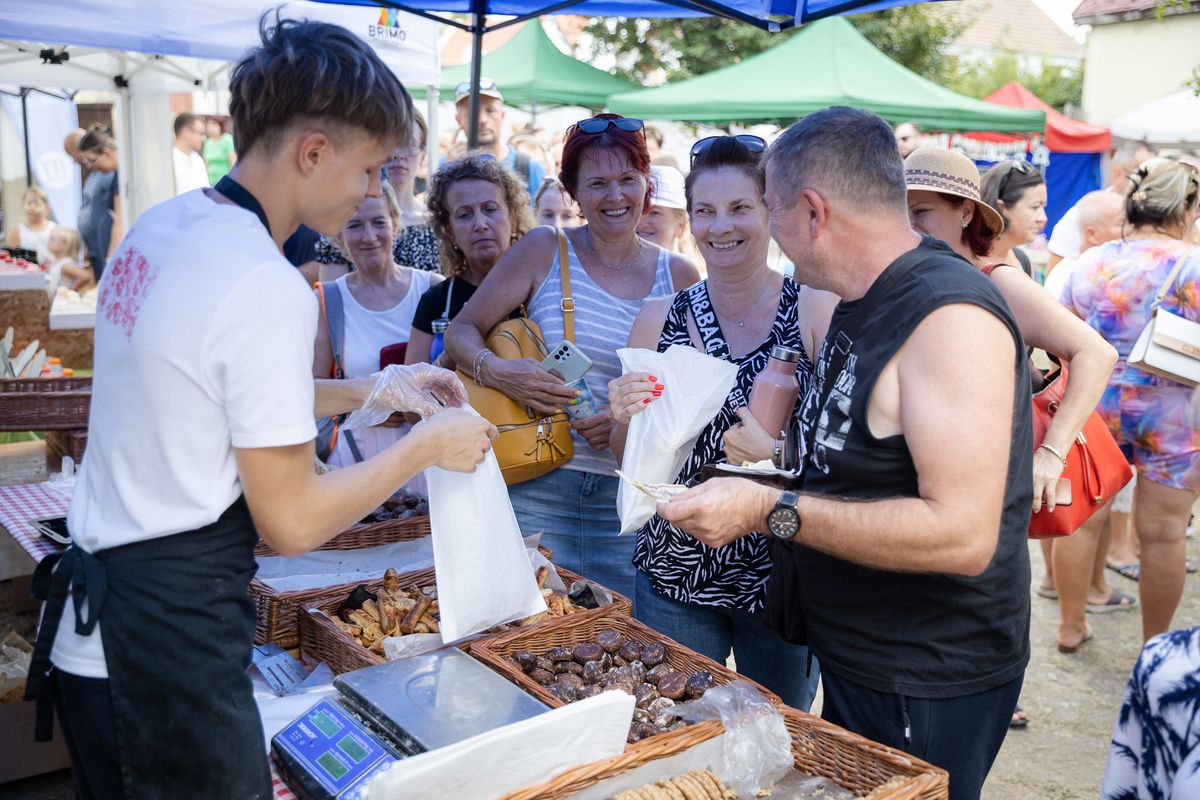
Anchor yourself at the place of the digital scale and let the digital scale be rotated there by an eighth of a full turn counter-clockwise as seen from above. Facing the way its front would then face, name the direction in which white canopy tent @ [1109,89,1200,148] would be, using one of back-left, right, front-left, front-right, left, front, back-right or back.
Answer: back-left

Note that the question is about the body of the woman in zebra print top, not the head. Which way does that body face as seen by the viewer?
toward the camera

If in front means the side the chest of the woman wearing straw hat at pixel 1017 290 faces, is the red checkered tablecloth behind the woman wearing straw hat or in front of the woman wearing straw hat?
in front

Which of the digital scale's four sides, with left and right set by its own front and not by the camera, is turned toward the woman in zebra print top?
back

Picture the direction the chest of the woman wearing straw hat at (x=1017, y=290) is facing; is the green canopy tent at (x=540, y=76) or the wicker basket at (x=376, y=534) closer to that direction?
the wicker basket

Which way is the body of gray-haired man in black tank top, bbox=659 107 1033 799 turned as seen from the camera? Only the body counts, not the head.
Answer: to the viewer's left

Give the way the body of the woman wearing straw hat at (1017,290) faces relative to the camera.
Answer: to the viewer's left

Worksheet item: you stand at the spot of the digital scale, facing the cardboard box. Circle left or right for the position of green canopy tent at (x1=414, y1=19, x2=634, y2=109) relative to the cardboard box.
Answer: right

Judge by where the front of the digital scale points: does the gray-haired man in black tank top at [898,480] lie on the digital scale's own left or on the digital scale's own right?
on the digital scale's own left

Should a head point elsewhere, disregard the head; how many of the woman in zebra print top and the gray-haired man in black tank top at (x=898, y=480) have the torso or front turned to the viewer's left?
1

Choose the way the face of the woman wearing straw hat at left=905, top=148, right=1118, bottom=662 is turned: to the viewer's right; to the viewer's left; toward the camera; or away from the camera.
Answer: to the viewer's left

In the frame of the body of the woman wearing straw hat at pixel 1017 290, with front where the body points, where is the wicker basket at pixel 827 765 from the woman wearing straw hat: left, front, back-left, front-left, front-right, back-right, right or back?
left

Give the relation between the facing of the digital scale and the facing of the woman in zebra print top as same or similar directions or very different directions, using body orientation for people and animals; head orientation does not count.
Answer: same or similar directions

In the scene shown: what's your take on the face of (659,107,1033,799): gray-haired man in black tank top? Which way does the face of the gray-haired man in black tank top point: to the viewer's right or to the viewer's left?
to the viewer's left

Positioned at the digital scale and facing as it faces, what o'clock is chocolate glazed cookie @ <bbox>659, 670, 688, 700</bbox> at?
The chocolate glazed cookie is roughly at 7 o'clock from the digital scale.

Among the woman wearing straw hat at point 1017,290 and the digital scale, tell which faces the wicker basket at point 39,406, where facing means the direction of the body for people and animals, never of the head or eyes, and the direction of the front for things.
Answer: the woman wearing straw hat

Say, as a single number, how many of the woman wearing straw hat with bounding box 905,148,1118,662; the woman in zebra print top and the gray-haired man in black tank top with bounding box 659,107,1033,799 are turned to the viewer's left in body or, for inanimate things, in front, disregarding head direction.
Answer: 2

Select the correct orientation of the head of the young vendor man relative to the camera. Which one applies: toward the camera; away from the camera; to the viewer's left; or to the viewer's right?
to the viewer's right

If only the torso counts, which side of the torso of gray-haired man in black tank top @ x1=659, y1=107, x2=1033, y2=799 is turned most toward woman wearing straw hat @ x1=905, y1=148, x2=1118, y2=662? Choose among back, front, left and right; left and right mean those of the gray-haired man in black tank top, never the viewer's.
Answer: right
